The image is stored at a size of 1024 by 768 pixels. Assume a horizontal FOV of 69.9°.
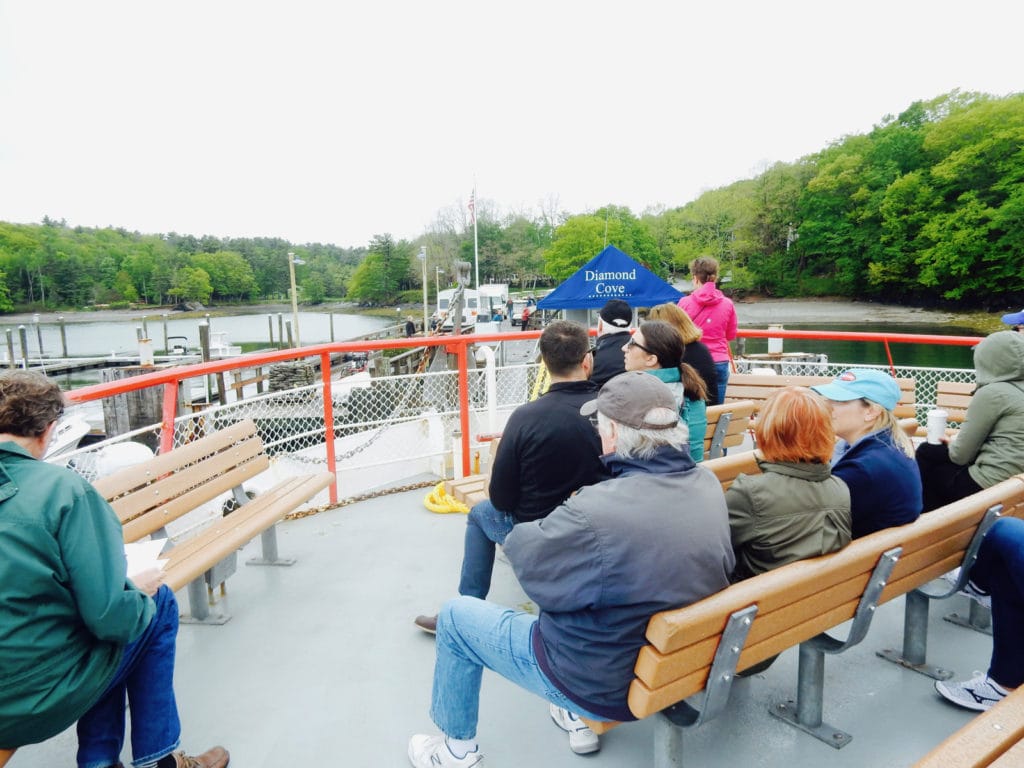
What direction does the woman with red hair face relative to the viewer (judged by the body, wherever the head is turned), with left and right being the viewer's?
facing away from the viewer and to the left of the viewer

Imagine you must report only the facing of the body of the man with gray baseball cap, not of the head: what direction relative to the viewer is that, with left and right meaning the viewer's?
facing away from the viewer and to the left of the viewer

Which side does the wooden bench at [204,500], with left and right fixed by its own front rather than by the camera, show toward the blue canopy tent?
left

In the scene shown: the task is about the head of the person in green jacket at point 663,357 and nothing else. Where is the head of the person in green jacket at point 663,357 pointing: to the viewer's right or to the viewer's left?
to the viewer's left

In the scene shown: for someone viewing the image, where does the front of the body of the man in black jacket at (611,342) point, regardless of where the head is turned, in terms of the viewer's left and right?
facing away from the viewer and to the left of the viewer

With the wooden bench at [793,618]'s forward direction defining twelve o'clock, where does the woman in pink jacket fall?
The woman in pink jacket is roughly at 1 o'clock from the wooden bench.

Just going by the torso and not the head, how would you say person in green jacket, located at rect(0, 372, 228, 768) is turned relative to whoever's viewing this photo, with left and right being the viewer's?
facing away from the viewer and to the right of the viewer

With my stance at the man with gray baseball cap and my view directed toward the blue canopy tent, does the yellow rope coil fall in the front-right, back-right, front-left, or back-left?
front-left

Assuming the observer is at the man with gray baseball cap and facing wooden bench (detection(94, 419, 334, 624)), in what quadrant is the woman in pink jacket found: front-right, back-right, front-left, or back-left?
front-right

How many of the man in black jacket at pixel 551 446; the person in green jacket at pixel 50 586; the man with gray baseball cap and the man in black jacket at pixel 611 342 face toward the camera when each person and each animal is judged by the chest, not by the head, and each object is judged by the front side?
0

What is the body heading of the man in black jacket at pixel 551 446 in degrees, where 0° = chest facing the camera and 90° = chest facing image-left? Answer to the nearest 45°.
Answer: approximately 135°
